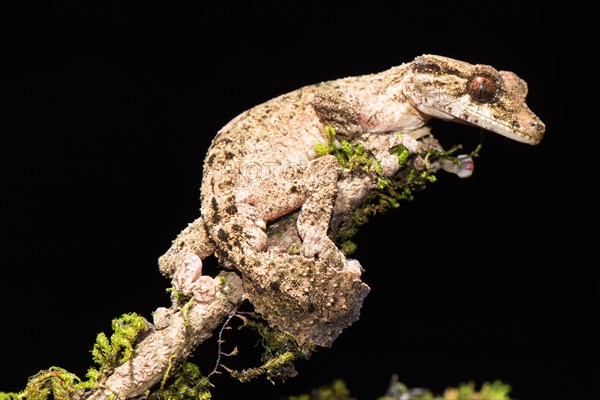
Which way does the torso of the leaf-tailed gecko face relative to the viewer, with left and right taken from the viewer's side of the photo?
facing to the right of the viewer

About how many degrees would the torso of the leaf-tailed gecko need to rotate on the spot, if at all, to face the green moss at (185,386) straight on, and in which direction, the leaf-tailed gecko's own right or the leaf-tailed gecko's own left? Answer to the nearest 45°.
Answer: approximately 180°

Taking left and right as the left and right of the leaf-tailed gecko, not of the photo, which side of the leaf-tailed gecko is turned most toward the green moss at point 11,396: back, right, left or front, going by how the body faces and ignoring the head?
back

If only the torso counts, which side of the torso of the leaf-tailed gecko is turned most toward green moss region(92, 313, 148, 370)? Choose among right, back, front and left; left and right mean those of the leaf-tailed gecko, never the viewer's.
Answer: back
